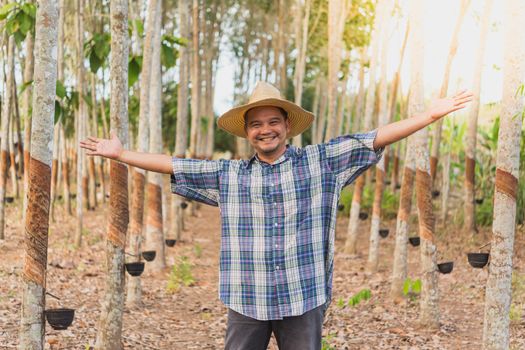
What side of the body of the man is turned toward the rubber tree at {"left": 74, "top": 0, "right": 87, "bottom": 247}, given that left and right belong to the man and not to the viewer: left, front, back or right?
back

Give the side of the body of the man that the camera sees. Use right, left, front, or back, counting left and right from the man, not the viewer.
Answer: front

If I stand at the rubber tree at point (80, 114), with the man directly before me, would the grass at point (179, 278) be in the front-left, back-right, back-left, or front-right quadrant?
front-left

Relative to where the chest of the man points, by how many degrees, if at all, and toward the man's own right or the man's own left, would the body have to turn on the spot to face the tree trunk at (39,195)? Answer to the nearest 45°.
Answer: approximately 135° to the man's own right

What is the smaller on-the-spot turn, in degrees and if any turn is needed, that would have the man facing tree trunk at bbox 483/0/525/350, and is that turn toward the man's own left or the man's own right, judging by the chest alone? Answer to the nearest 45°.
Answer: approximately 135° to the man's own left

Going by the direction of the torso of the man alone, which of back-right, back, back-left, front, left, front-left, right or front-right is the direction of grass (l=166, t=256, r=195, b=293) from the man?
back
